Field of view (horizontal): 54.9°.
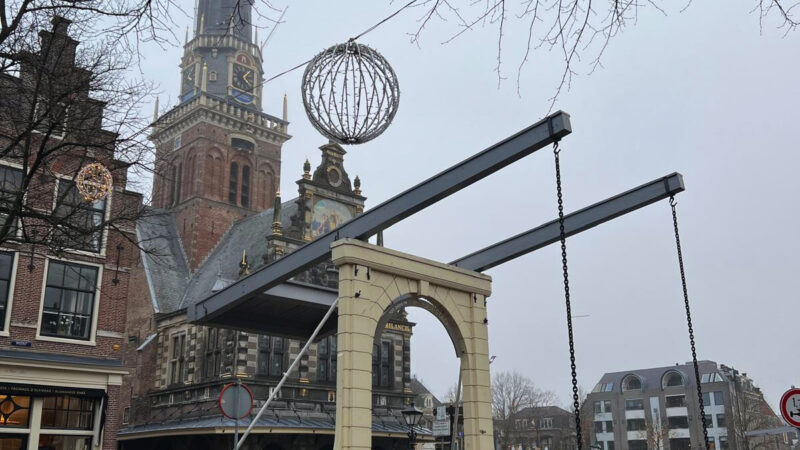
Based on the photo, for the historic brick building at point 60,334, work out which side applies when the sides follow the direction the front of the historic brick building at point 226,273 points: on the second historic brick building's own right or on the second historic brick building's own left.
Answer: on the second historic brick building's own right

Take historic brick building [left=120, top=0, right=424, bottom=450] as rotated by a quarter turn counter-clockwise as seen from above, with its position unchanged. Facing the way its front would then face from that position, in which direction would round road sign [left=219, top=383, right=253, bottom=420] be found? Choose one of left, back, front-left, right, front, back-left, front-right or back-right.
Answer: back-right

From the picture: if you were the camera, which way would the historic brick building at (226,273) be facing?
facing the viewer and to the right of the viewer

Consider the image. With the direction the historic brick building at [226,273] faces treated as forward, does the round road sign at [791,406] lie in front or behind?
in front
